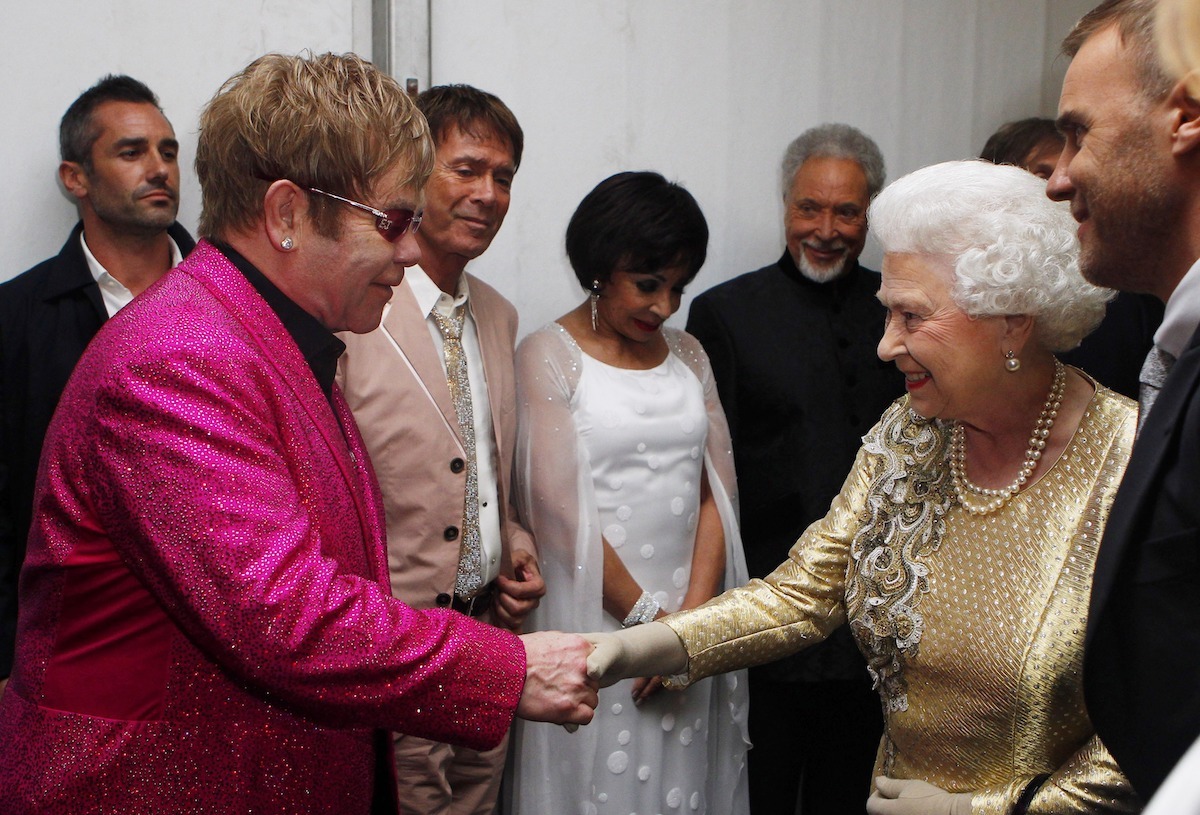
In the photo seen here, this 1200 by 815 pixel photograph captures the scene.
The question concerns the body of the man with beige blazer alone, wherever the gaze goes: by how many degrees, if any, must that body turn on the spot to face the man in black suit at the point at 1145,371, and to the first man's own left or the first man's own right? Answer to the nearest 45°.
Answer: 0° — they already face them

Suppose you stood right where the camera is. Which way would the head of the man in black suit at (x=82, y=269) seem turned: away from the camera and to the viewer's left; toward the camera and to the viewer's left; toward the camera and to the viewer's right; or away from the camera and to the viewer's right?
toward the camera and to the viewer's right

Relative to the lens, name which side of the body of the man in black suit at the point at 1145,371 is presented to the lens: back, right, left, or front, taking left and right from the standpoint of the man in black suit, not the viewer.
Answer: left

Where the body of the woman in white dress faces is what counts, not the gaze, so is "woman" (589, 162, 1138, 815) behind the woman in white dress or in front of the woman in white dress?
in front

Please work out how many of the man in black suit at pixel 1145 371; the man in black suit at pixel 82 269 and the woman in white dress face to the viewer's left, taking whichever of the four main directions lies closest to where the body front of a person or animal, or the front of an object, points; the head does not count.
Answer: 1

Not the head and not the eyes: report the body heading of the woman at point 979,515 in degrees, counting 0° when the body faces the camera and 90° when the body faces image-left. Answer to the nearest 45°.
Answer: approximately 45°

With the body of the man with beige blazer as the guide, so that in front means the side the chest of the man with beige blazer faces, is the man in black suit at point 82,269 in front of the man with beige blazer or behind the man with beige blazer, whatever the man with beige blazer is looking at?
behind

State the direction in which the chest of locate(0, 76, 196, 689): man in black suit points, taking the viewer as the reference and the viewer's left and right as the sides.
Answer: facing the viewer and to the right of the viewer

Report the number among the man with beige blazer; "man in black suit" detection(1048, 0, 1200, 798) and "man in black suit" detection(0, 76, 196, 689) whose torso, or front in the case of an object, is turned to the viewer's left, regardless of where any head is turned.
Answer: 1

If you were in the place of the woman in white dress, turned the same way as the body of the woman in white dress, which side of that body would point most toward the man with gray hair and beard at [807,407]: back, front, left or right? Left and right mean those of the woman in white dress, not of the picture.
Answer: left

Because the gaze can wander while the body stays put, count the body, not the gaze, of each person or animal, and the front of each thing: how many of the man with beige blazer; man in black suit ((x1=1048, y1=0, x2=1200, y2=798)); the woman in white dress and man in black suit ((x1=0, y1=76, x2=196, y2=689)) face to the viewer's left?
1

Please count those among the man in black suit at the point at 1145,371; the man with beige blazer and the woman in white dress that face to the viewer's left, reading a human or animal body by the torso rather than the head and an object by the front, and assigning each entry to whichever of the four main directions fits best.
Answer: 1

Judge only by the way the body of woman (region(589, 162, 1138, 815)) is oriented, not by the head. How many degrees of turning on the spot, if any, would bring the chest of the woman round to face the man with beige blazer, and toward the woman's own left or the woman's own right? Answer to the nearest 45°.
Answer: approximately 90° to the woman's own right
